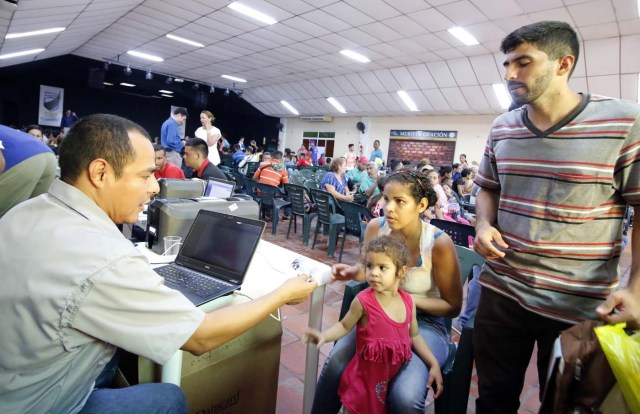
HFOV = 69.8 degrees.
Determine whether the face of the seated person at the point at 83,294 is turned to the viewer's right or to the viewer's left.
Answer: to the viewer's right

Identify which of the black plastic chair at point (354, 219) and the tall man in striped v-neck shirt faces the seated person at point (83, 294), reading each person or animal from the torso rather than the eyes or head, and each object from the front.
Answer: the tall man in striped v-neck shirt

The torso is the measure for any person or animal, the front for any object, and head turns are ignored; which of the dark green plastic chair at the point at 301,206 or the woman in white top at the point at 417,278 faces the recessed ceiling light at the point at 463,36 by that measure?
the dark green plastic chair

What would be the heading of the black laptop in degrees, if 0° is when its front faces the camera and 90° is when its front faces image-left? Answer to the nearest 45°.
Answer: approximately 45°

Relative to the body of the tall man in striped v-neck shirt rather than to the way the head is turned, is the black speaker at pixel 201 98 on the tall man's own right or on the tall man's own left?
on the tall man's own right

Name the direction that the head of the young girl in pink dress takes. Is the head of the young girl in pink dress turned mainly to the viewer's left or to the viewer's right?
to the viewer's left

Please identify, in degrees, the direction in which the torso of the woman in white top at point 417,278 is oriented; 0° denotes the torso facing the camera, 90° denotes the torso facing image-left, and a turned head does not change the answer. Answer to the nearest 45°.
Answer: approximately 45°
